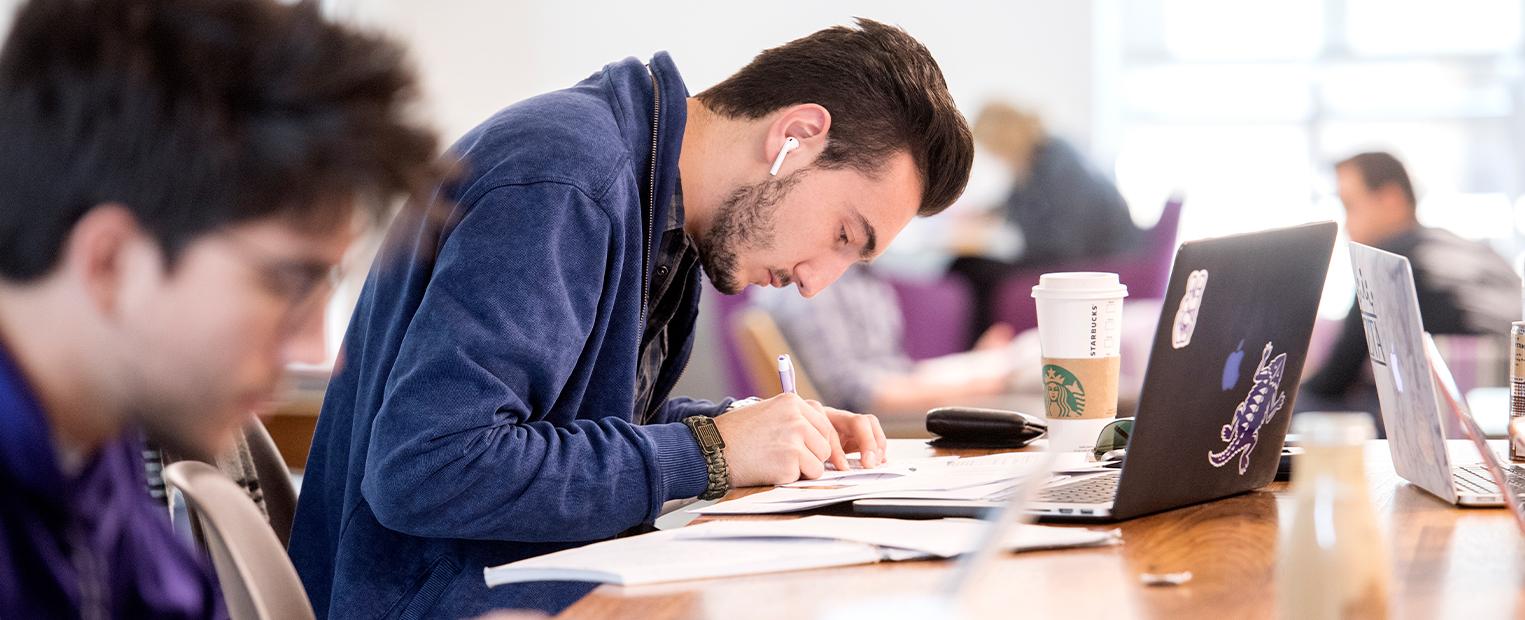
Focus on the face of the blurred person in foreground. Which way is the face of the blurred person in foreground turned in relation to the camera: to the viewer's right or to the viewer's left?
to the viewer's right

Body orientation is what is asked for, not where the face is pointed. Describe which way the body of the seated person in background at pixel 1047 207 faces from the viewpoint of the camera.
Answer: to the viewer's left

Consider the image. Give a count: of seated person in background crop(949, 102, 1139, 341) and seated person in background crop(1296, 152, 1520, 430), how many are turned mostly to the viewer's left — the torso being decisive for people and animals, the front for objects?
2

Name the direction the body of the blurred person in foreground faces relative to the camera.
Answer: to the viewer's right

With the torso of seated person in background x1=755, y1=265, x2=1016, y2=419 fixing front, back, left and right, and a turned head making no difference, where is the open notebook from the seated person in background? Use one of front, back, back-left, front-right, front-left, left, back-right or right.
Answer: right

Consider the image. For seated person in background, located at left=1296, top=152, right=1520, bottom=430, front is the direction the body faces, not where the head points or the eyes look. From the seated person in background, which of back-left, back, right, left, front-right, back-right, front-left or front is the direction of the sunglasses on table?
left

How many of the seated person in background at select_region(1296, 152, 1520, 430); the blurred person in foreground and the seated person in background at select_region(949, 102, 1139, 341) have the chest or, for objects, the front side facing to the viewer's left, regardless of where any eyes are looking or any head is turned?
2

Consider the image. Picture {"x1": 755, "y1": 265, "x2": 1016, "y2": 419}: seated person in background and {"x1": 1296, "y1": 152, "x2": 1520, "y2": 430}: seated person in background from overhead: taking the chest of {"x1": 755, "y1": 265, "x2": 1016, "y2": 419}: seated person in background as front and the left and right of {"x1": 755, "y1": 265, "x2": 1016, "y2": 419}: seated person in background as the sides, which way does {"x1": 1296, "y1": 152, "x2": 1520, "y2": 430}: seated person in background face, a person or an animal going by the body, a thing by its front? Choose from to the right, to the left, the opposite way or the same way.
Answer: the opposite way

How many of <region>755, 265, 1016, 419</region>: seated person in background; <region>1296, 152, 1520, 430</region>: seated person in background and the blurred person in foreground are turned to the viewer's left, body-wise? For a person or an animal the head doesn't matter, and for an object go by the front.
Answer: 1

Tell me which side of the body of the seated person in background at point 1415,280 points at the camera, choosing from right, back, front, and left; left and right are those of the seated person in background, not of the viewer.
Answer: left

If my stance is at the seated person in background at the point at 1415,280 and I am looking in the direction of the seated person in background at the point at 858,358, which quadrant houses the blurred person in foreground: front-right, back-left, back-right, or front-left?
front-left

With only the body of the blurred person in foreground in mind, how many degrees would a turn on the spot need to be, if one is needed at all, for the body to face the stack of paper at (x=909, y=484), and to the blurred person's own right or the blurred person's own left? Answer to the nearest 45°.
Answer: approximately 45° to the blurred person's own left

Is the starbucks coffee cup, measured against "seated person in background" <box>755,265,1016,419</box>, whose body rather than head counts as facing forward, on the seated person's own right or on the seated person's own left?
on the seated person's own right
